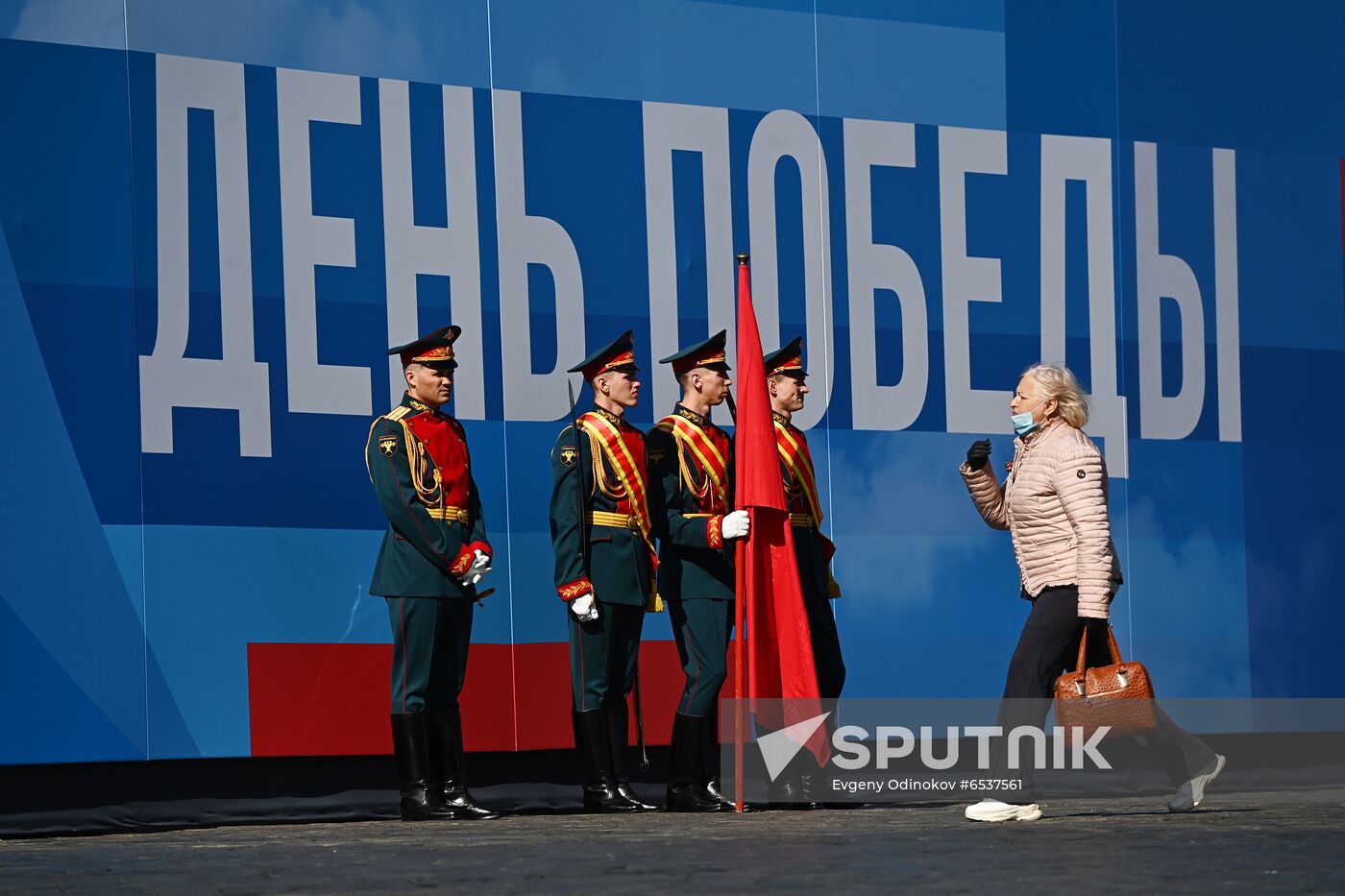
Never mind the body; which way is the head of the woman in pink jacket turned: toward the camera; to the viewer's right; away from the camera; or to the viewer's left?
to the viewer's left

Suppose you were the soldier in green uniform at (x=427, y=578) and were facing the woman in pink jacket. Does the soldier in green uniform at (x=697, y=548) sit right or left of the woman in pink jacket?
left

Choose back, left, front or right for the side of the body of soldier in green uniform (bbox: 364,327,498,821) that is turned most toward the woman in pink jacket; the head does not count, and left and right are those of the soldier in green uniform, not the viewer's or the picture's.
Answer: front

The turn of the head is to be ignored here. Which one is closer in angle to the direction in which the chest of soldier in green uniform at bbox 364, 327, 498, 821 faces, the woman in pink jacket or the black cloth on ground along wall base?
the woman in pink jacket

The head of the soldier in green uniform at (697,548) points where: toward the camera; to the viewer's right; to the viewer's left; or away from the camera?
to the viewer's right

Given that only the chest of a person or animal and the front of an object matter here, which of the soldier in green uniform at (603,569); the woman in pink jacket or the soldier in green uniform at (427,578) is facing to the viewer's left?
the woman in pink jacket

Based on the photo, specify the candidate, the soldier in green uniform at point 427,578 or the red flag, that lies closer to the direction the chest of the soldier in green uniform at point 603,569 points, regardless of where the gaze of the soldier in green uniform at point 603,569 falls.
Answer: the red flag

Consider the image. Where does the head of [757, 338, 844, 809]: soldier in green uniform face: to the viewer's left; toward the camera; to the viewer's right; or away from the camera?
to the viewer's right

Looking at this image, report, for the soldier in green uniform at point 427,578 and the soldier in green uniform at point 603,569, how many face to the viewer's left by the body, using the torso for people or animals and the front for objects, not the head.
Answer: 0

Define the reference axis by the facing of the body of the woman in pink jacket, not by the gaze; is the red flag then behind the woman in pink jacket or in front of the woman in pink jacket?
in front

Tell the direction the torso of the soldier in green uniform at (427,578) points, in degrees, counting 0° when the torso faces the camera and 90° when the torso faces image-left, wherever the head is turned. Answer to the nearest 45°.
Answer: approximately 315°

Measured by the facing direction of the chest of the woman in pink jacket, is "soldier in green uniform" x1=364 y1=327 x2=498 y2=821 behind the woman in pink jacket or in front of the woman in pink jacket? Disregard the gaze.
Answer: in front

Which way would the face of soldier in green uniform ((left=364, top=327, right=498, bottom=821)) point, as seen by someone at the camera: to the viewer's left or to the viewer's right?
to the viewer's right

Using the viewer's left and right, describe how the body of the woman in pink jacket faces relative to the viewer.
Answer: facing to the left of the viewer
